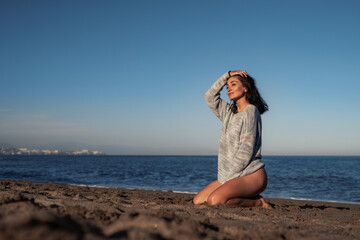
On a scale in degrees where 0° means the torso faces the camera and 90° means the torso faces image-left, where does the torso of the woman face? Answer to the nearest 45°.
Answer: approximately 45°
